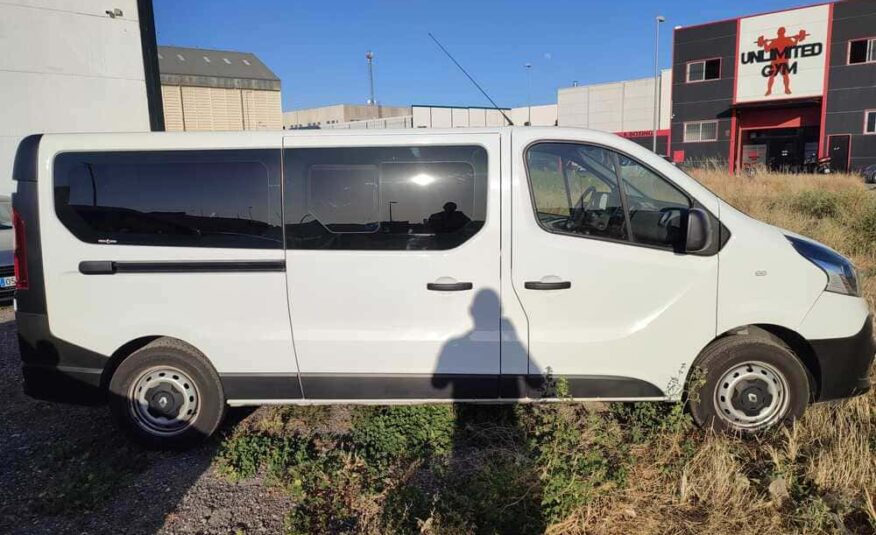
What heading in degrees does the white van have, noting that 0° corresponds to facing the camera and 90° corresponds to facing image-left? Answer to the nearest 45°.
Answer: approximately 270°

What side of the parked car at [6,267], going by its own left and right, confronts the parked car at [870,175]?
left

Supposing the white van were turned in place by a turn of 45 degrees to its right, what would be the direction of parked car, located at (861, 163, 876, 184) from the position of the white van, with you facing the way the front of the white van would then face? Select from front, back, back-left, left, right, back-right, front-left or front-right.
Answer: left

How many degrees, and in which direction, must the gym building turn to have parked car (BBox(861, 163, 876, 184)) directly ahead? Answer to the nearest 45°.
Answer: approximately 90° to its left

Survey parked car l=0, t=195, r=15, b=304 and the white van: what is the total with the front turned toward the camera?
1

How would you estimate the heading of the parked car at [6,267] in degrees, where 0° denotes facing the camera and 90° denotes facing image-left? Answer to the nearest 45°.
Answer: approximately 0°

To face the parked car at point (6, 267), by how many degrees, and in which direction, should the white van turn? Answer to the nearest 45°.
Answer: approximately 135° to its left

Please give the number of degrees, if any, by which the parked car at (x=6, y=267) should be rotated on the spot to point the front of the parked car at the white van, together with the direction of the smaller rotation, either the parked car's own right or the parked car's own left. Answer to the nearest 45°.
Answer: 0° — it already faces it

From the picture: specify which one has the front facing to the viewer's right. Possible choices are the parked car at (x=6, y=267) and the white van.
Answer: the white van

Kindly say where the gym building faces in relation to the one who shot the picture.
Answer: facing the viewer and to the left of the viewer

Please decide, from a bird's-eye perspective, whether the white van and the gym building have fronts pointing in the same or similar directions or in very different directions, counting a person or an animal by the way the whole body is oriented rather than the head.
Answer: very different directions
